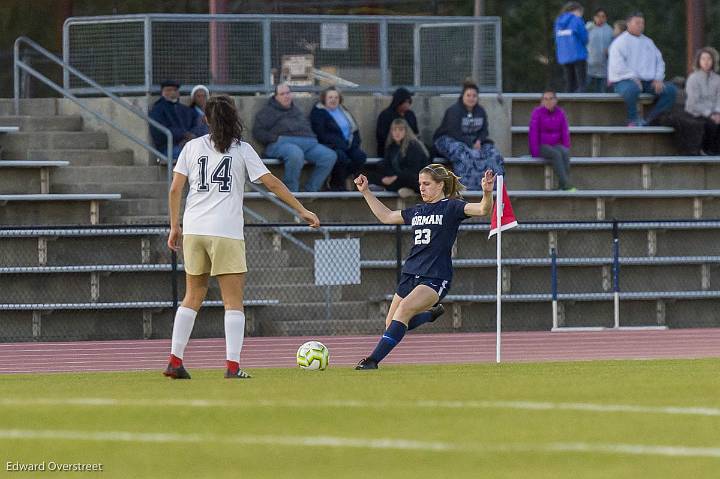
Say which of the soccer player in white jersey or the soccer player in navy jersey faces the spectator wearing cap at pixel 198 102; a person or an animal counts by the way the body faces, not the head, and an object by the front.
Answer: the soccer player in white jersey

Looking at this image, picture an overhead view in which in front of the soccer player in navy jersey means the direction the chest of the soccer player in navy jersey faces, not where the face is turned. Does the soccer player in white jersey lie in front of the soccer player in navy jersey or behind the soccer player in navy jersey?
in front

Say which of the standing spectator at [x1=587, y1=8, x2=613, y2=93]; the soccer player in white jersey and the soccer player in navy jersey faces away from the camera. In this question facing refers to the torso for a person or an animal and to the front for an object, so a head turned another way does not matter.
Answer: the soccer player in white jersey

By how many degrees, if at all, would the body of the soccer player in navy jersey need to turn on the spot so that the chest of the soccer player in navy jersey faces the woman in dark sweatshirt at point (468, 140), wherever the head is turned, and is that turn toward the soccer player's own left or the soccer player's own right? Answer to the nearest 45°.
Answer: approximately 135° to the soccer player's own right

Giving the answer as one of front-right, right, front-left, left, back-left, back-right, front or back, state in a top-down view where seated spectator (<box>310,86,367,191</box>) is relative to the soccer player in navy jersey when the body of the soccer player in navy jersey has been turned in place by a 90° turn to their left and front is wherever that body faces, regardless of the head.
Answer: back-left

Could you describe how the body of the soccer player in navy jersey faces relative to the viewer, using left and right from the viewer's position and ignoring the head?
facing the viewer and to the left of the viewer

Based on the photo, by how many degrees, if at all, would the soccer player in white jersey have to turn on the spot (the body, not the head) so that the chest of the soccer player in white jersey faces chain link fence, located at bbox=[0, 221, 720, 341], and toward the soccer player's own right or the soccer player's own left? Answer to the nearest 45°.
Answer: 0° — they already face it

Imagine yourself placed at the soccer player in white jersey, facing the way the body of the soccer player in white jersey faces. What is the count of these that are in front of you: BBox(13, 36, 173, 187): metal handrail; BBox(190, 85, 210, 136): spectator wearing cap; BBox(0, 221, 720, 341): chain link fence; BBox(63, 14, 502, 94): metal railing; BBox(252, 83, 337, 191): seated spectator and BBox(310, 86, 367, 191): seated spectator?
6

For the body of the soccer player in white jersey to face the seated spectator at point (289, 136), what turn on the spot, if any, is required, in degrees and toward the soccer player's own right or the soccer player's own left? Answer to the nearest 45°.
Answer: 0° — they already face them

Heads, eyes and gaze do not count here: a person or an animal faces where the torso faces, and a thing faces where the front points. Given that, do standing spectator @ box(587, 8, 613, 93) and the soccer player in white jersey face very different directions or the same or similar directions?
very different directions

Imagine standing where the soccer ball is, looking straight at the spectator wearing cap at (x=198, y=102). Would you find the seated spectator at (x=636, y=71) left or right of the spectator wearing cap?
right

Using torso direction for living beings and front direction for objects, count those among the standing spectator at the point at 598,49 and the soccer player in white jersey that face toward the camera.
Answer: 1

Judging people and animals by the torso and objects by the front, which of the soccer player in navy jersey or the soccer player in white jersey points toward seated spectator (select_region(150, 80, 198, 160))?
the soccer player in white jersey

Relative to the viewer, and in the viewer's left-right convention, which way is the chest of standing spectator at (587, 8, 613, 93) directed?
facing the viewer

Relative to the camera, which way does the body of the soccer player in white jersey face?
away from the camera

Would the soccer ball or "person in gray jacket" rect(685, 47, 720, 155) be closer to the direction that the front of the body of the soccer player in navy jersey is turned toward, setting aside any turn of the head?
the soccer ball
